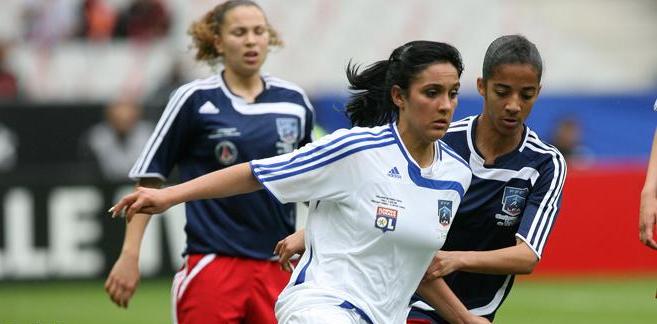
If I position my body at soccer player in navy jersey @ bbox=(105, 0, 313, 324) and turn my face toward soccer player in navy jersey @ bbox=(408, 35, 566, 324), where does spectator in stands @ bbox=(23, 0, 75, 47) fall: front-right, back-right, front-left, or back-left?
back-left
